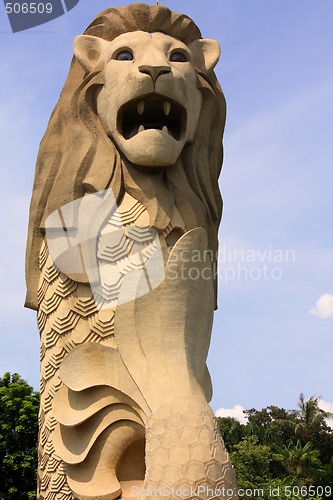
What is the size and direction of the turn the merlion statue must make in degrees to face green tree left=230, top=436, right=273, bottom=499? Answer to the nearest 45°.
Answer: approximately 180°

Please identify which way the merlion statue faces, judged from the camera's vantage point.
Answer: facing the viewer

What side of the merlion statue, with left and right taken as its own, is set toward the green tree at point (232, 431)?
back

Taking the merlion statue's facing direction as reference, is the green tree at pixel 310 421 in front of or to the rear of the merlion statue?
to the rear

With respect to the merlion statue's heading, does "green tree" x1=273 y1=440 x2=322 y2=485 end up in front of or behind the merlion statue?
behind

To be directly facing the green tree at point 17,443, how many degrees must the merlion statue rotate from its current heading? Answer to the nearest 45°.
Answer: approximately 180°
